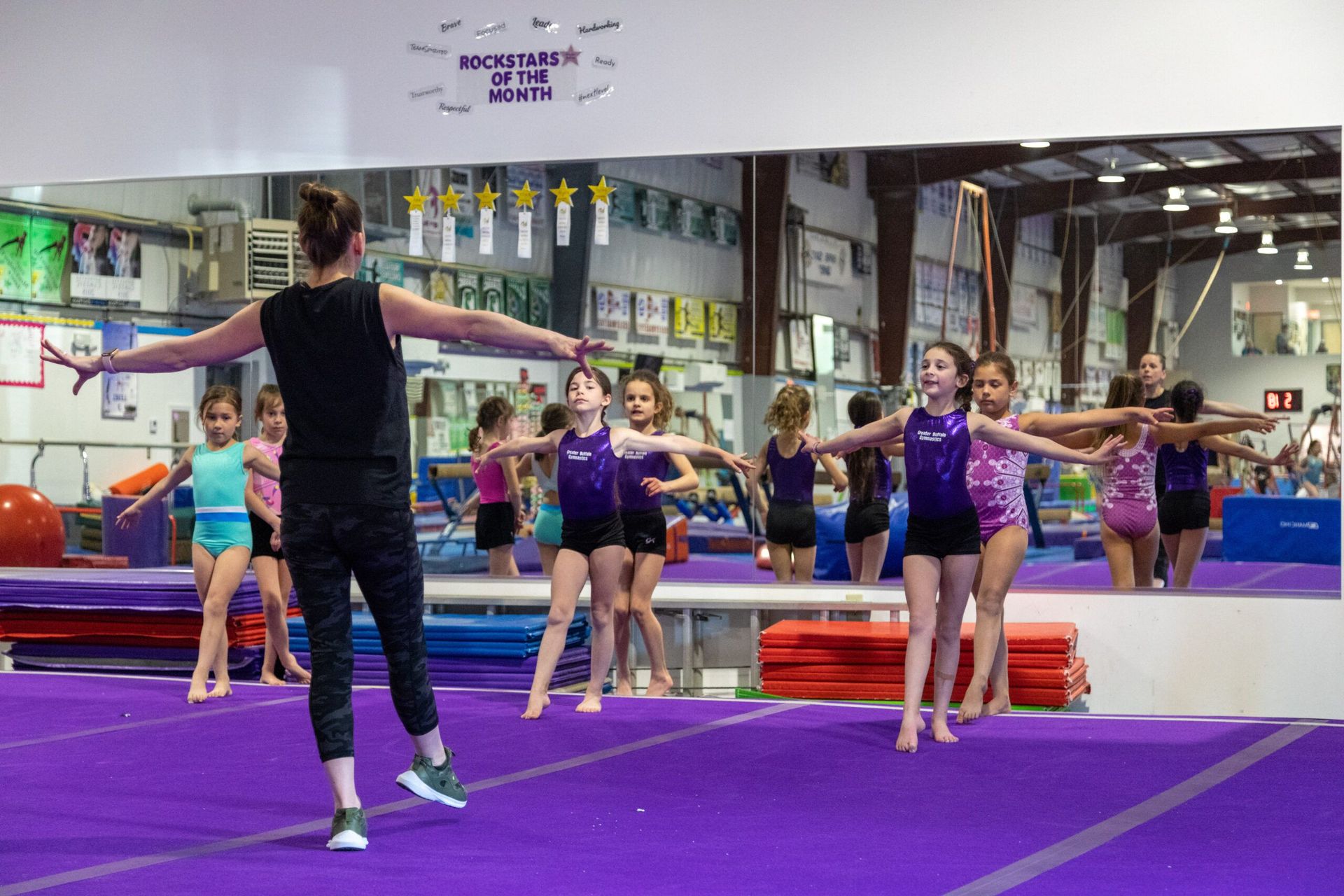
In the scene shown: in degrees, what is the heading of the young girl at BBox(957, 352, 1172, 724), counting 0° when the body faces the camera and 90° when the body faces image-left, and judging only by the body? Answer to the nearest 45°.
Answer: approximately 45°

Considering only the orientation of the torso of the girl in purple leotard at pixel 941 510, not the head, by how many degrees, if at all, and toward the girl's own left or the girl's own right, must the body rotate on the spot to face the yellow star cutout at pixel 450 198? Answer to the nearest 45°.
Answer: approximately 135° to the girl's own right

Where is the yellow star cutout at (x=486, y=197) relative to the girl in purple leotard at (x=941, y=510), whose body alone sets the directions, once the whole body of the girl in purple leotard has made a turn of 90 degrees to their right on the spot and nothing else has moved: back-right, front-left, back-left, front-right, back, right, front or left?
front-right

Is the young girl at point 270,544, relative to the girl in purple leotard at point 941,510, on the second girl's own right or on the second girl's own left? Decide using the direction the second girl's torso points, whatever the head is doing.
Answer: on the second girl's own right

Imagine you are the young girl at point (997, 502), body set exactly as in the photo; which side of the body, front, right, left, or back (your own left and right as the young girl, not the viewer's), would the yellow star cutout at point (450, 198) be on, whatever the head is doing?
right

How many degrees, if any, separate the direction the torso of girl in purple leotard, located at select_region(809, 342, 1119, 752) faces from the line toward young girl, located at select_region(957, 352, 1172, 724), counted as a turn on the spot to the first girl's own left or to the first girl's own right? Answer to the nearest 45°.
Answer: approximately 180°

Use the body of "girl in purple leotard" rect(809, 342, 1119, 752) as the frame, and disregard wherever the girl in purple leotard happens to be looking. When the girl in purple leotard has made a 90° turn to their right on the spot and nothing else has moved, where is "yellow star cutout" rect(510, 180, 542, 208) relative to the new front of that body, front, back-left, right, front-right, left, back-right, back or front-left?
front-right

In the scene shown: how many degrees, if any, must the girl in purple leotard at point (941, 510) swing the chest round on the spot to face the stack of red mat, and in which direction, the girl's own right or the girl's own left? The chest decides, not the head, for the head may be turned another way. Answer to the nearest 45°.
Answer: approximately 180°

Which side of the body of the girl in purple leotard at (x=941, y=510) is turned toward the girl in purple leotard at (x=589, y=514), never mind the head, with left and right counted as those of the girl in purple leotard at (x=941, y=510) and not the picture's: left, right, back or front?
right

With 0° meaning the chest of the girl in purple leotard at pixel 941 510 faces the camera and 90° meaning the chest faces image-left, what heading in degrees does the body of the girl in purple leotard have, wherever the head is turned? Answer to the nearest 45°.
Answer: approximately 0°
